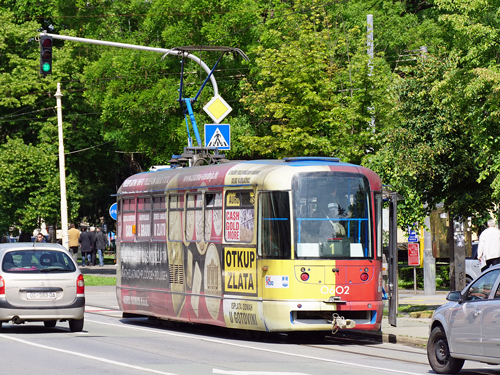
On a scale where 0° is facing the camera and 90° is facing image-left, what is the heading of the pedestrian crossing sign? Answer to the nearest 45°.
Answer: approximately 0°

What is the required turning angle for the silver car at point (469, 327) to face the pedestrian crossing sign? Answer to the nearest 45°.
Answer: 0° — it already faces it

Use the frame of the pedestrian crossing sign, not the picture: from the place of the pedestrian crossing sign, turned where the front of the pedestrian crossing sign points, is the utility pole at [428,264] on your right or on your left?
on your left

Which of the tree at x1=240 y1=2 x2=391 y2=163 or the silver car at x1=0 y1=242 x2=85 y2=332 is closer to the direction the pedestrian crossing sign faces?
the silver car

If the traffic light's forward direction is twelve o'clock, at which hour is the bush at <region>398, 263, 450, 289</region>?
The bush is roughly at 8 o'clock from the traffic light.

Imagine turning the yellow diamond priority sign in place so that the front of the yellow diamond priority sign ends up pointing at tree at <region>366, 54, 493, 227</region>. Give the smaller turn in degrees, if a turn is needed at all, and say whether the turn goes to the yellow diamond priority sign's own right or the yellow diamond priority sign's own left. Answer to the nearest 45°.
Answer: approximately 45° to the yellow diamond priority sign's own left

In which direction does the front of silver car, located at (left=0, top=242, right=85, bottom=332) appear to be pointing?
away from the camera

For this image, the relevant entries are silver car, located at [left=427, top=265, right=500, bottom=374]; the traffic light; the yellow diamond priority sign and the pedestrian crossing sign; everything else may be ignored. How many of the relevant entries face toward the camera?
3

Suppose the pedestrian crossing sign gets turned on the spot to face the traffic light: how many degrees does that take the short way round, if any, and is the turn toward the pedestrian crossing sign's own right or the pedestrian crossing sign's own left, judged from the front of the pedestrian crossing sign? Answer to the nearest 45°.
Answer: approximately 90° to the pedestrian crossing sign's own right

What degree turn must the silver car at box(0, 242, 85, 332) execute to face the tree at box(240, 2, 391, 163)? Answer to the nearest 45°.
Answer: approximately 45° to its right

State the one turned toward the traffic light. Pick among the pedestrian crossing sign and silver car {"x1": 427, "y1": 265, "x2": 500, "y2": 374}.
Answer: the silver car
